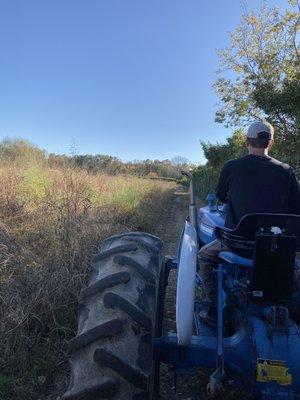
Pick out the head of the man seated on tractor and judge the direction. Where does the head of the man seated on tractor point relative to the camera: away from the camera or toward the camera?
away from the camera

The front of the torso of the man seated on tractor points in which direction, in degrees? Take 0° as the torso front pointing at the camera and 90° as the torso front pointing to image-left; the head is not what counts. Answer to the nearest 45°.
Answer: approximately 180°

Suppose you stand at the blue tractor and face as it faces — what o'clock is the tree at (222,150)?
The tree is roughly at 12 o'clock from the blue tractor.

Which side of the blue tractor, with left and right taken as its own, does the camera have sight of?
back
